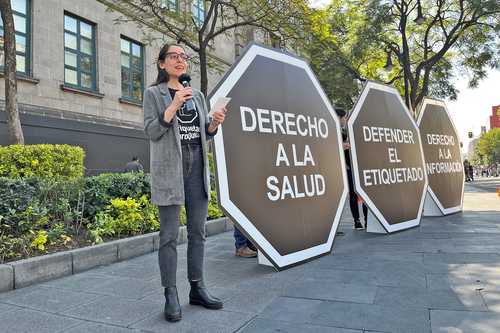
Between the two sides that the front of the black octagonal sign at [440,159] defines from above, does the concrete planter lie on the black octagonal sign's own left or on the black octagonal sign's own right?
on the black octagonal sign's own right

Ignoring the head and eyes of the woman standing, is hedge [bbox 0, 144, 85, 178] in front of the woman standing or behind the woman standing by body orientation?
behind

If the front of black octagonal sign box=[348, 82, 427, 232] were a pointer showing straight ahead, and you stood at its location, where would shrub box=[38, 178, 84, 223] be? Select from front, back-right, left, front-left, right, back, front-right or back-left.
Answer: right

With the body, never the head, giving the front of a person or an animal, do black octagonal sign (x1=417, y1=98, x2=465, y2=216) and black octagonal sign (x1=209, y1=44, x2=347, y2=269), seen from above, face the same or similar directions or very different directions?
same or similar directions

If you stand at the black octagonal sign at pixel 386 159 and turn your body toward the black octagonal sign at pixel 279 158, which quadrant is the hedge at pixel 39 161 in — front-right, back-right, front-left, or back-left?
front-right

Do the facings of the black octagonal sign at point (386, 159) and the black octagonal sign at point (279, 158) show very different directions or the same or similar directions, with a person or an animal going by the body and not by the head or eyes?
same or similar directions
